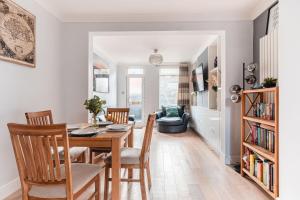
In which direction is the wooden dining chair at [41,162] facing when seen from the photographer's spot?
facing away from the viewer and to the right of the viewer

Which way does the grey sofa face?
toward the camera

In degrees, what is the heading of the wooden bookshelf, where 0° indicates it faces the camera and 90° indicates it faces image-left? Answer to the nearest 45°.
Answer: approximately 45°

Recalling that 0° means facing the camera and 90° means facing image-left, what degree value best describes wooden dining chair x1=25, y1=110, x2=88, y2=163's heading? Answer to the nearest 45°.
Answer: approximately 315°

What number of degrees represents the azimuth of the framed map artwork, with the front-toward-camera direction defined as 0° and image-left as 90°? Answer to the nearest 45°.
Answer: approximately 315°

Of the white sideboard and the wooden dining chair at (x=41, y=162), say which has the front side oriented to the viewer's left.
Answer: the white sideboard

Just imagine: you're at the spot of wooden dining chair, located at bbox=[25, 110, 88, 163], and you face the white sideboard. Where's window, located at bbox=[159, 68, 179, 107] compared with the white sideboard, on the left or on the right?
left

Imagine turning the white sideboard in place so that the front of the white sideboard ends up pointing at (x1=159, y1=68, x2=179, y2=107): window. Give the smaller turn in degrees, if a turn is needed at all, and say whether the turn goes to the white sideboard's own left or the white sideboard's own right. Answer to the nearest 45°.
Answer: approximately 45° to the white sideboard's own right

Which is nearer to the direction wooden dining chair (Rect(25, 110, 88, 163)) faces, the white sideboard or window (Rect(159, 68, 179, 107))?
the white sideboard

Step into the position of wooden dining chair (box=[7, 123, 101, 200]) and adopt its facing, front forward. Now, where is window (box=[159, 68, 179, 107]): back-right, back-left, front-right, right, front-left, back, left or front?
front

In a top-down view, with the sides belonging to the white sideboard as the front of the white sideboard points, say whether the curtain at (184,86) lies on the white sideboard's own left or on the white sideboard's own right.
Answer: on the white sideboard's own right

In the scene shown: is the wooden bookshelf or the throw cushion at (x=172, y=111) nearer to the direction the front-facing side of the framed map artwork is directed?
the wooden bookshelf

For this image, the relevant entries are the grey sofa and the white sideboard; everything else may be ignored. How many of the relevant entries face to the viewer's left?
1

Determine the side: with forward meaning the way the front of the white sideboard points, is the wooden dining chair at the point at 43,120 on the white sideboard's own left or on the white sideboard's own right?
on the white sideboard's own left

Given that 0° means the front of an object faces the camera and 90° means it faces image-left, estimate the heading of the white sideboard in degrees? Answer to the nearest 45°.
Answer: approximately 90°
